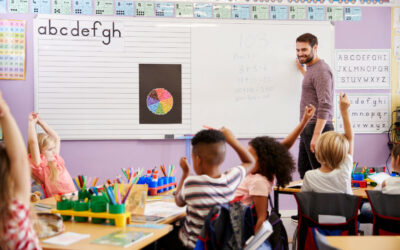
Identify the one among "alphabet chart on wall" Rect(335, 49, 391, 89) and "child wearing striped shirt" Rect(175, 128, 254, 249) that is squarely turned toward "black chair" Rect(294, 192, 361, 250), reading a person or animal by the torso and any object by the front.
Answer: the alphabet chart on wall

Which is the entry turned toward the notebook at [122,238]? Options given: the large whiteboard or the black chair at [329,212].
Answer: the large whiteboard

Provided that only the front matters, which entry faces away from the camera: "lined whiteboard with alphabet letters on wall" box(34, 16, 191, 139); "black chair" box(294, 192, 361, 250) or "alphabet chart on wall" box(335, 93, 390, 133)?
the black chair

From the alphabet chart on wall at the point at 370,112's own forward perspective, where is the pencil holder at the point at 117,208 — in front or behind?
in front

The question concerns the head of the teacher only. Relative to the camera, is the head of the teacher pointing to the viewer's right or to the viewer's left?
to the viewer's left

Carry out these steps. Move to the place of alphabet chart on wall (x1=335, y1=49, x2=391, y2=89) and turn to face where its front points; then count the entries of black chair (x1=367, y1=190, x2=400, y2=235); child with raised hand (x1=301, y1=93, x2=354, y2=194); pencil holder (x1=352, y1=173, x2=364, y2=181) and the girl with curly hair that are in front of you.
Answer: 4

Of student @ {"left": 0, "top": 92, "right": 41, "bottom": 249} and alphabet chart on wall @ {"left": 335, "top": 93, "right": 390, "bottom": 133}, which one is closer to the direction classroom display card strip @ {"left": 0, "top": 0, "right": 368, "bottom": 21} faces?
the student

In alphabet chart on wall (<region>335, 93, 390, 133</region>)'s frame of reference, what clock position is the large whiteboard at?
The large whiteboard is roughly at 2 o'clock from the alphabet chart on wall.

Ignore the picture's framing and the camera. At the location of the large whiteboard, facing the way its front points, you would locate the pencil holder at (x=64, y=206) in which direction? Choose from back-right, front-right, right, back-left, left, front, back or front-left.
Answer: front

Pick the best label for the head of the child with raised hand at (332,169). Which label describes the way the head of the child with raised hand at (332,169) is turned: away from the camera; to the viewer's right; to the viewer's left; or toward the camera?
away from the camera

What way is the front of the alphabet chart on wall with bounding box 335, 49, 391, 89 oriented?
toward the camera

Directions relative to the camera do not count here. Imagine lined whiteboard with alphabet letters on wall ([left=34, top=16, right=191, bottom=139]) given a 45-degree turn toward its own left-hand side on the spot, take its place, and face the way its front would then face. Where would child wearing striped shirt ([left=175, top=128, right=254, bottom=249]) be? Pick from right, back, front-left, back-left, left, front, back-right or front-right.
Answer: front-right

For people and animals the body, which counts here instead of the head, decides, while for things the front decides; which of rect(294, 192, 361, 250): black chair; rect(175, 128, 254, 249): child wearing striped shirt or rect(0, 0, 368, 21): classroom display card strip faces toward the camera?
the classroom display card strip

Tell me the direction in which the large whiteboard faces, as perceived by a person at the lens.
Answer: facing the viewer

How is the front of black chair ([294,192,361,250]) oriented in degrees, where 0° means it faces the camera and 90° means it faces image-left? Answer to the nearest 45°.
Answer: approximately 180°
